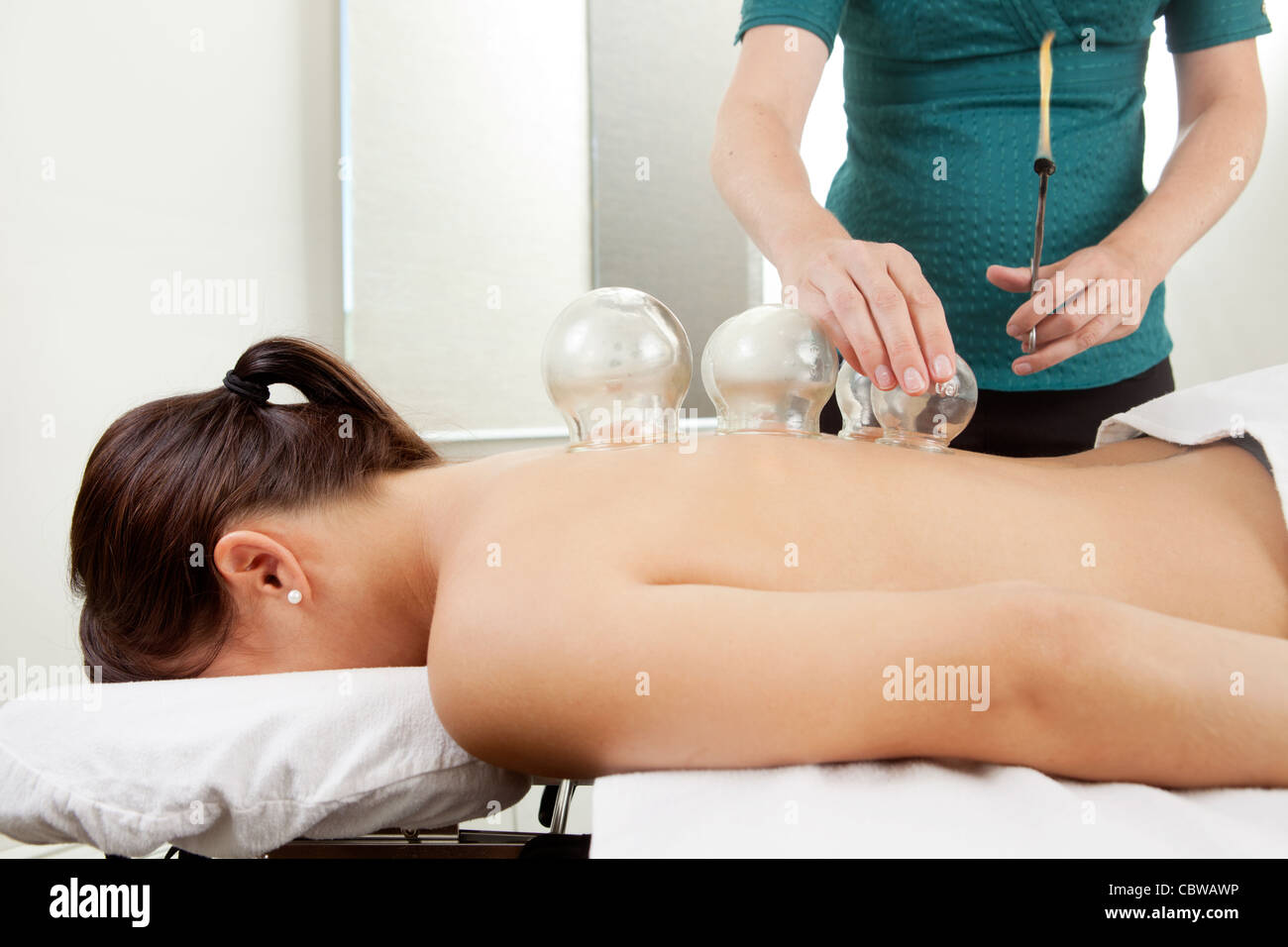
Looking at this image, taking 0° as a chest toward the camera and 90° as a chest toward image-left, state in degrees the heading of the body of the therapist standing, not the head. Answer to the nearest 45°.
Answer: approximately 0°

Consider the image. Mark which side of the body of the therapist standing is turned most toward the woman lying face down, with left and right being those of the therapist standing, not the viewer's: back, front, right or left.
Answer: front

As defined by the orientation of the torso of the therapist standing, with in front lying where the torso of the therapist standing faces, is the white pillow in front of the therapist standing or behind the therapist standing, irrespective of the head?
in front
